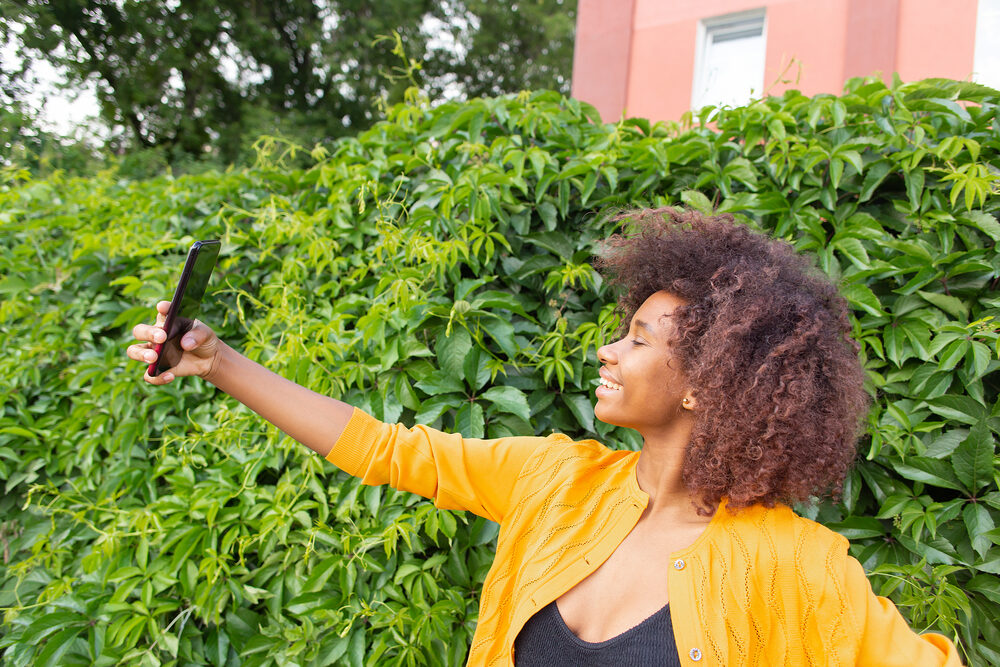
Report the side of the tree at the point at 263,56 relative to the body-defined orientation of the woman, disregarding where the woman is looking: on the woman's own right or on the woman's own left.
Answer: on the woman's own right

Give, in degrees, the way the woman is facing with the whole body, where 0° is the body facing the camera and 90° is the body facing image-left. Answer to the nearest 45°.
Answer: approximately 45°
